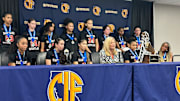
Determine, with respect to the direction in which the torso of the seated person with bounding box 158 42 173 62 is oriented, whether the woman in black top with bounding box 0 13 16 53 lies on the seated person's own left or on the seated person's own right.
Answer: on the seated person's own right

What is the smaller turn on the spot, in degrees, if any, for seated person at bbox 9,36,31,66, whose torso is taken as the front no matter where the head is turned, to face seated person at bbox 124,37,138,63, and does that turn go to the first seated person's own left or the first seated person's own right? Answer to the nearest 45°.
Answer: approximately 45° to the first seated person's own left

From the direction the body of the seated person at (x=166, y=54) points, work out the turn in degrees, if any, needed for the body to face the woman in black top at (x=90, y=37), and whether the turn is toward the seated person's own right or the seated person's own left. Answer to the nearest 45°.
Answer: approximately 90° to the seated person's own right

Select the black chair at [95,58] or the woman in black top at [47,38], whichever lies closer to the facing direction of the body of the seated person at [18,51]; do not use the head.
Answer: the black chair

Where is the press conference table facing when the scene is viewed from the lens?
facing the viewer

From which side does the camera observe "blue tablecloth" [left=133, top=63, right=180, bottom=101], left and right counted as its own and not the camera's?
front

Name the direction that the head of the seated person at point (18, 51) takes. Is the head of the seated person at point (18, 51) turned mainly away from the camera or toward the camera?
toward the camera

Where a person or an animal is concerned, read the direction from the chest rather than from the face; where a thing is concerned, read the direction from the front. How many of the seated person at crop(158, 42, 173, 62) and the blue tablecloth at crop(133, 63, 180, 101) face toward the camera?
2

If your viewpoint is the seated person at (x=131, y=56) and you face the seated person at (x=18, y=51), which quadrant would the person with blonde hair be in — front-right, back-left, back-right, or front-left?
front-left

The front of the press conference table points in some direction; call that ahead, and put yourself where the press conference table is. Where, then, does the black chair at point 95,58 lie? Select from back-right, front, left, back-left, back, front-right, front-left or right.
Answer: back

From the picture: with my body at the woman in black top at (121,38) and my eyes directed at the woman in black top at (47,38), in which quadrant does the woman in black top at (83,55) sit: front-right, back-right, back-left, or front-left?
front-left

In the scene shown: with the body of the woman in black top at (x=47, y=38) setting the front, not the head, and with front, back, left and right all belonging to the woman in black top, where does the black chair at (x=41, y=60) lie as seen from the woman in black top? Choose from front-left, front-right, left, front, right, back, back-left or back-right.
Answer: front-right

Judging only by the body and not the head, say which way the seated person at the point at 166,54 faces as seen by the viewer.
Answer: toward the camera
